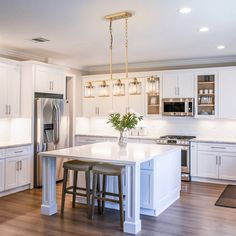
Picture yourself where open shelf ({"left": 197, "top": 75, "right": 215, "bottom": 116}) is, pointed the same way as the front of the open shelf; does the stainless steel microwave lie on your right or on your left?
on your right

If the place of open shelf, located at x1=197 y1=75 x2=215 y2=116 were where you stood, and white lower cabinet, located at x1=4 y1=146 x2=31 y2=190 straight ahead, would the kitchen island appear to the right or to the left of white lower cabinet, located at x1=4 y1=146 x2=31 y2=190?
left

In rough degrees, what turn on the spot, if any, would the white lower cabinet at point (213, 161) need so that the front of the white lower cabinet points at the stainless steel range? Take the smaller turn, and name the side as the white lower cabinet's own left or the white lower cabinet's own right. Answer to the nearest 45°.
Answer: approximately 90° to the white lower cabinet's own right

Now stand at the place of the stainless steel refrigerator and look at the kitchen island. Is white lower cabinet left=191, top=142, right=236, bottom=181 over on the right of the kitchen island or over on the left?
left

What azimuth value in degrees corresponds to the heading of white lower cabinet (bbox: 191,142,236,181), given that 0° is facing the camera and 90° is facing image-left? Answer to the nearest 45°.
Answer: approximately 0°

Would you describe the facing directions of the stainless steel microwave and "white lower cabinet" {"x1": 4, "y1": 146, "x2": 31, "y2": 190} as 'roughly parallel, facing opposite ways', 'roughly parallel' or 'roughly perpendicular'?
roughly perpendicular
